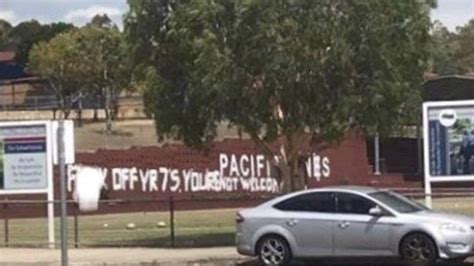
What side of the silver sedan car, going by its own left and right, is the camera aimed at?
right

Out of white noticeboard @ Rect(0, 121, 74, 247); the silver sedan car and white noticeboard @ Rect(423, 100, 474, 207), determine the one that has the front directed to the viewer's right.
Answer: the silver sedan car

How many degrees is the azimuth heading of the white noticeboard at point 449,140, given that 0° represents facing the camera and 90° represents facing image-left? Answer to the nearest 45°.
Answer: approximately 0°

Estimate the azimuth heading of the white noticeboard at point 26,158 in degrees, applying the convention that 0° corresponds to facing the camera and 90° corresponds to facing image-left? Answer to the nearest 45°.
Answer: approximately 0°

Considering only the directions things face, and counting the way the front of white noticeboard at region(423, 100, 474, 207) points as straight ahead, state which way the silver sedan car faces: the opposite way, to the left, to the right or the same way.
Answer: to the left

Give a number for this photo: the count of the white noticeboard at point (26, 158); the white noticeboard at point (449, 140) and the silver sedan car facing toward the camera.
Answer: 2

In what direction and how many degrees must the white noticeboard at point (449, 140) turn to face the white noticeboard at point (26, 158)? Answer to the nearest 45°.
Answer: approximately 90° to its right
